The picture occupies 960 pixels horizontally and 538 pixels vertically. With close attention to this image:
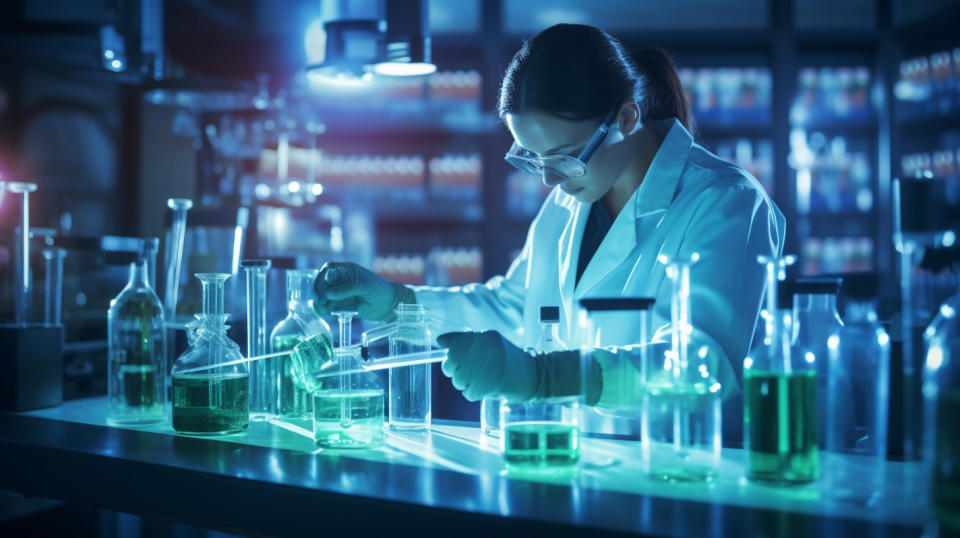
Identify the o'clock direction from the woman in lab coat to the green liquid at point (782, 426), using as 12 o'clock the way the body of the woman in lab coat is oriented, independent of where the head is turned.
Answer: The green liquid is roughly at 10 o'clock from the woman in lab coat.

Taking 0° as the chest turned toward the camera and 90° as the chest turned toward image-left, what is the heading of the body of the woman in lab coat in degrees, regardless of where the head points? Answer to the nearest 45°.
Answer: approximately 45°

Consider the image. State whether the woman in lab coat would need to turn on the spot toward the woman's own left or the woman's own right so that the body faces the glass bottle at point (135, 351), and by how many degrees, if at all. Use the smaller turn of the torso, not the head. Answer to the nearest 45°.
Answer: approximately 45° to the woman's own right

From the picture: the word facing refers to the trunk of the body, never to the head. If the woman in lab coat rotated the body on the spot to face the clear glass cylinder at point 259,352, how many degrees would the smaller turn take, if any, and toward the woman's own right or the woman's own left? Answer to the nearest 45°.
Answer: approximately 45° to the woman's own right

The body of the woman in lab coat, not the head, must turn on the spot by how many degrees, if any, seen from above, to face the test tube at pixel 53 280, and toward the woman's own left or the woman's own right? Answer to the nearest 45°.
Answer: approximately 45° to the woman's own right

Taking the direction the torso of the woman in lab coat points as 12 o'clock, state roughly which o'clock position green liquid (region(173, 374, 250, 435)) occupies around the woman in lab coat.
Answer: The green liquid is roughly at 1 o'clock from the woman in lab coat.
